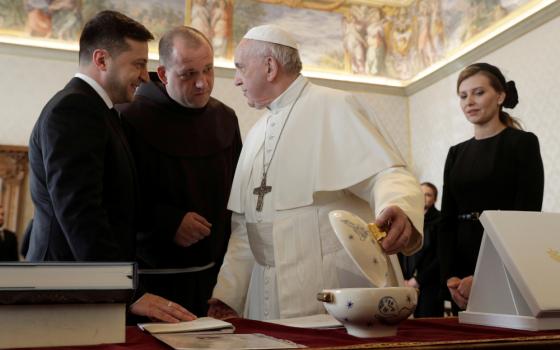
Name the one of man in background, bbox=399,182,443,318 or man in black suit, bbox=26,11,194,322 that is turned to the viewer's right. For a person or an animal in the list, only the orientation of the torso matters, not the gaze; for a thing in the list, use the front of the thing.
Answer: the man in black suit

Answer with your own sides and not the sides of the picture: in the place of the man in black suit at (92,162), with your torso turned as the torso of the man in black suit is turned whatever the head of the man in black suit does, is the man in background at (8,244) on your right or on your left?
on your left

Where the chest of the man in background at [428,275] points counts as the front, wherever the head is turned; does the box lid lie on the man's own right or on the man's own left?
on the man's own left

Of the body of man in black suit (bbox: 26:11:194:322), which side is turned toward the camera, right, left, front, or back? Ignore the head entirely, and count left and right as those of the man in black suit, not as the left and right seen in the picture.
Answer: right

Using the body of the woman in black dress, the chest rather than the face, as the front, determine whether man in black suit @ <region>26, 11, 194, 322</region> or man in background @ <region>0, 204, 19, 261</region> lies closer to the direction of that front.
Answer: the man in black suit

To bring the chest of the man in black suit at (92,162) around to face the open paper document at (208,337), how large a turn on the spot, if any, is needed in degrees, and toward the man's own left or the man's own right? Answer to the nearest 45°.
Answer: approximately 90° to the man's own right

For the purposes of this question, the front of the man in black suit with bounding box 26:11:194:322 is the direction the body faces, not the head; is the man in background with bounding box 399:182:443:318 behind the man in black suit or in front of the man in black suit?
in front

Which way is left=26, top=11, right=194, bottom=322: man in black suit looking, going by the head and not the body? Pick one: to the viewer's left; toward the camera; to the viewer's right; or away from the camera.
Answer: to the viewer's right

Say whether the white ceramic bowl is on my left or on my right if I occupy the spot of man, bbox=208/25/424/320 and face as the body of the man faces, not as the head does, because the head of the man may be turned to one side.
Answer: on my left

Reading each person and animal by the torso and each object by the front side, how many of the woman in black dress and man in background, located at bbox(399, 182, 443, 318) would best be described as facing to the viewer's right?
0

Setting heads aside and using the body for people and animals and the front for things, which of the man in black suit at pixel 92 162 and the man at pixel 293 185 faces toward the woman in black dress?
the man in black suit

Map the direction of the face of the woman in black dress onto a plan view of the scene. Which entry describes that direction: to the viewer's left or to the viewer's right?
to the viewer's left

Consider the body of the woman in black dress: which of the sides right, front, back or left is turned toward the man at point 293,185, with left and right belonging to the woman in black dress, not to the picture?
front
